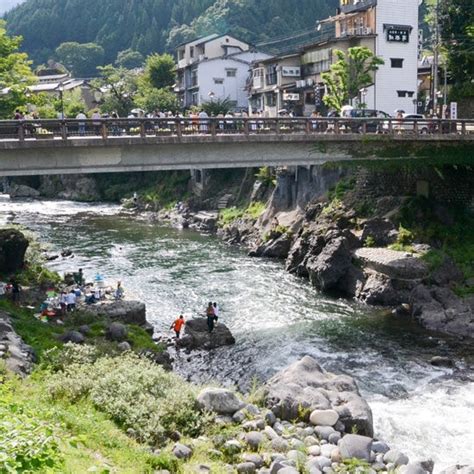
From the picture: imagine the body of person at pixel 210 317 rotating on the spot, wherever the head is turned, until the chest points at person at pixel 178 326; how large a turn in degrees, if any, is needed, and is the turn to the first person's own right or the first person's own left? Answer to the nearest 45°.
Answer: approximately 90° to the first person's own left

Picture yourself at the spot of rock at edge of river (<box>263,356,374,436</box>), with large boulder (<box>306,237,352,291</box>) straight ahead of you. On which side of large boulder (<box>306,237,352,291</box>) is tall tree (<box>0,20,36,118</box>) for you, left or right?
left

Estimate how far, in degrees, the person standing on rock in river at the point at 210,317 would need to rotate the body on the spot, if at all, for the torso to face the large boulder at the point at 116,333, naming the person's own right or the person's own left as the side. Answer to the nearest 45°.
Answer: approximately 135° to the person's own left

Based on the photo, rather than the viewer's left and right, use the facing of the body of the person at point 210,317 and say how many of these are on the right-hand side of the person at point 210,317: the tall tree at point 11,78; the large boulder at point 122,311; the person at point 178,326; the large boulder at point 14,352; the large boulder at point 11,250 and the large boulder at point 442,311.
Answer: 1

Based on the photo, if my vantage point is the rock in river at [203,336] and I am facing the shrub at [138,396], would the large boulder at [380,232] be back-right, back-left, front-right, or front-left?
back-left

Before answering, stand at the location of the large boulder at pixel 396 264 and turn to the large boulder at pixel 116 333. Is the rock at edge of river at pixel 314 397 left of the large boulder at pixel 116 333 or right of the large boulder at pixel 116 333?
left

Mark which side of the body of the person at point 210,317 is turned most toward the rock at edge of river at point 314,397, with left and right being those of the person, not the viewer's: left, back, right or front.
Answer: back
